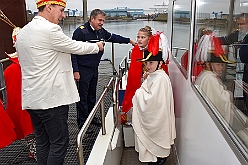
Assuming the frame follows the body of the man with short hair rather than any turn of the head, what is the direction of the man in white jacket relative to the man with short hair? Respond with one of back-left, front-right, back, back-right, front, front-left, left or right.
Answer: front-right

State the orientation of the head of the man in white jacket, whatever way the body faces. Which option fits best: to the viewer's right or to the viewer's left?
to the viewer's right

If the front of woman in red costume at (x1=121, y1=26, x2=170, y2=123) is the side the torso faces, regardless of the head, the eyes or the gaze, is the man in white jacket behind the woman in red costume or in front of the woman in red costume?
in front

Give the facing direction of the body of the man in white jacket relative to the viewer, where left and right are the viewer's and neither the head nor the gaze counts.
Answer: facing away from the viewer and to the right of the viewer

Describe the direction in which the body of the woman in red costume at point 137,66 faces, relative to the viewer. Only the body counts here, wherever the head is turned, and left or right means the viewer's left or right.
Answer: facing the viewer and to the left of the viewer

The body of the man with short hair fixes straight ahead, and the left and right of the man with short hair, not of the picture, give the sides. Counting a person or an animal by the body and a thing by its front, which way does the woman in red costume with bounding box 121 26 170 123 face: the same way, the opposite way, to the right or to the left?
to the right

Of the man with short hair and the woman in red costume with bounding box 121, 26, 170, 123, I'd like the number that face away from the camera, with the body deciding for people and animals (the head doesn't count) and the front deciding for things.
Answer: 0

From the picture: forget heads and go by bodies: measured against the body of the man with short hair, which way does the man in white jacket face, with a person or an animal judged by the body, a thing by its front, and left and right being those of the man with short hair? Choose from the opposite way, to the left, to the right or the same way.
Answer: to the left

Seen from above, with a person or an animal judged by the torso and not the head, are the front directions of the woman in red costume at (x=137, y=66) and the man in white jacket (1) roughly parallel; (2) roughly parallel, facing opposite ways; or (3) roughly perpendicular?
roughly parallel, facing opposite ways

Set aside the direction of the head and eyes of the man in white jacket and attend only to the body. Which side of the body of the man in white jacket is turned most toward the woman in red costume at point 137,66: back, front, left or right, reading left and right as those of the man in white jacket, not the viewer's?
front
